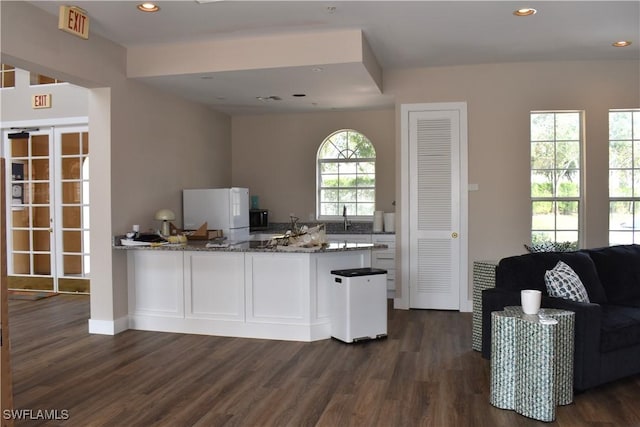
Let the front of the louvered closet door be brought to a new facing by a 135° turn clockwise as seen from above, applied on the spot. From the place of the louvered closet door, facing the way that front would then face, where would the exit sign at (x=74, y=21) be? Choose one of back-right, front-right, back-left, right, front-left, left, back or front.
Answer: left

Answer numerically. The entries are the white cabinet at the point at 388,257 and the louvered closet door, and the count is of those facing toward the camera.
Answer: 2

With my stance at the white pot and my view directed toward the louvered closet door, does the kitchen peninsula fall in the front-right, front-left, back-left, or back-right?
front-left

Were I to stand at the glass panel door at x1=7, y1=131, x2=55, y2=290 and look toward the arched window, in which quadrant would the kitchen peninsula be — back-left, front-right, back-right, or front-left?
front-right

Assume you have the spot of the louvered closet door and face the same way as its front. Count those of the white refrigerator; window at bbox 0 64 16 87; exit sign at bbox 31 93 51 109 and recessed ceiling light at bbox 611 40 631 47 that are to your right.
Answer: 3

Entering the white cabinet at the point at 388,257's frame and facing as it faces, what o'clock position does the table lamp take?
The table lamp is roughly at 2 o'clock from the white cabinet.

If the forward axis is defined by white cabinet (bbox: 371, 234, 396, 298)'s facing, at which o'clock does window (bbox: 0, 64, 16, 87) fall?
The window is roughly at 3 o'clock from the white cabinet.

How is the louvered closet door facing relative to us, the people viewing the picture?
facing the viewer

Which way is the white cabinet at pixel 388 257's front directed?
toward the camera

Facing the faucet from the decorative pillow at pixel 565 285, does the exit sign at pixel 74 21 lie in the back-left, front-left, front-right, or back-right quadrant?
front-left
